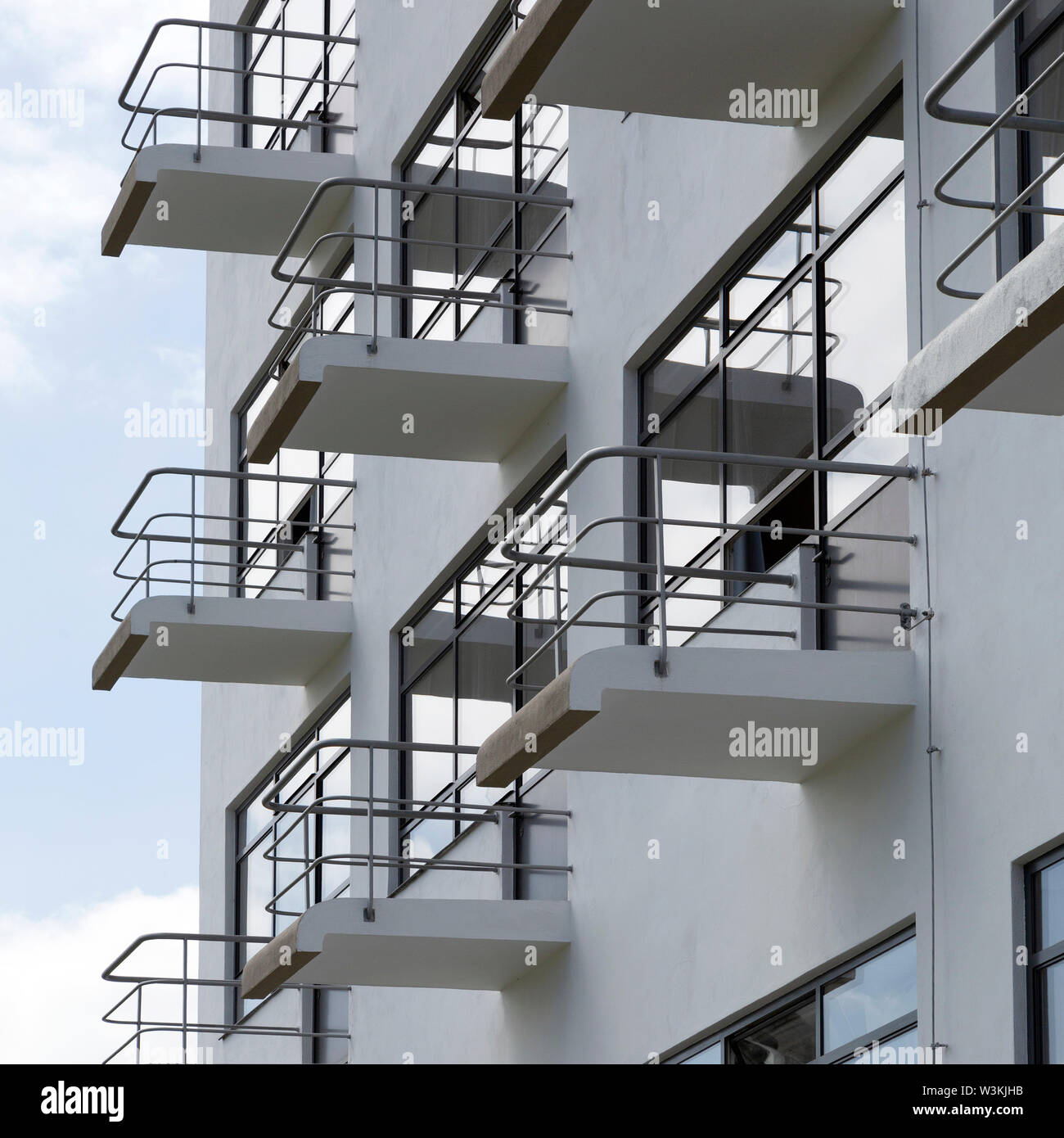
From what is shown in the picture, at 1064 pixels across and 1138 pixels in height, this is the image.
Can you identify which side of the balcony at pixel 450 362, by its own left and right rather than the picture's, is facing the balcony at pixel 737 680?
left

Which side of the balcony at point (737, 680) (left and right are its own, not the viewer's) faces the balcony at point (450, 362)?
right

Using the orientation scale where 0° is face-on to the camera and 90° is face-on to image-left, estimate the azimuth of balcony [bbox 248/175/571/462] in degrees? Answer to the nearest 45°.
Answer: approximately 90°

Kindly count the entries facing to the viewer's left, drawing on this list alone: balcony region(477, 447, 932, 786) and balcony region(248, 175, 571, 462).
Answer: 2

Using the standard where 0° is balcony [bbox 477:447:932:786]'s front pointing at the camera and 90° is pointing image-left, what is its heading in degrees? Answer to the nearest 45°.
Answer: approximately 90°
